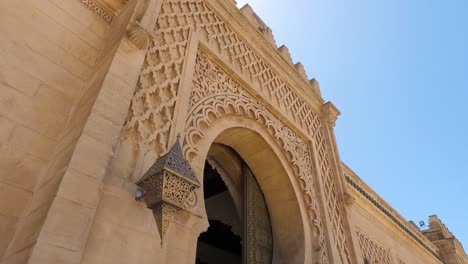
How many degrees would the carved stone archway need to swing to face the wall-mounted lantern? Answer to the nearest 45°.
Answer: approximately 90° to its right
